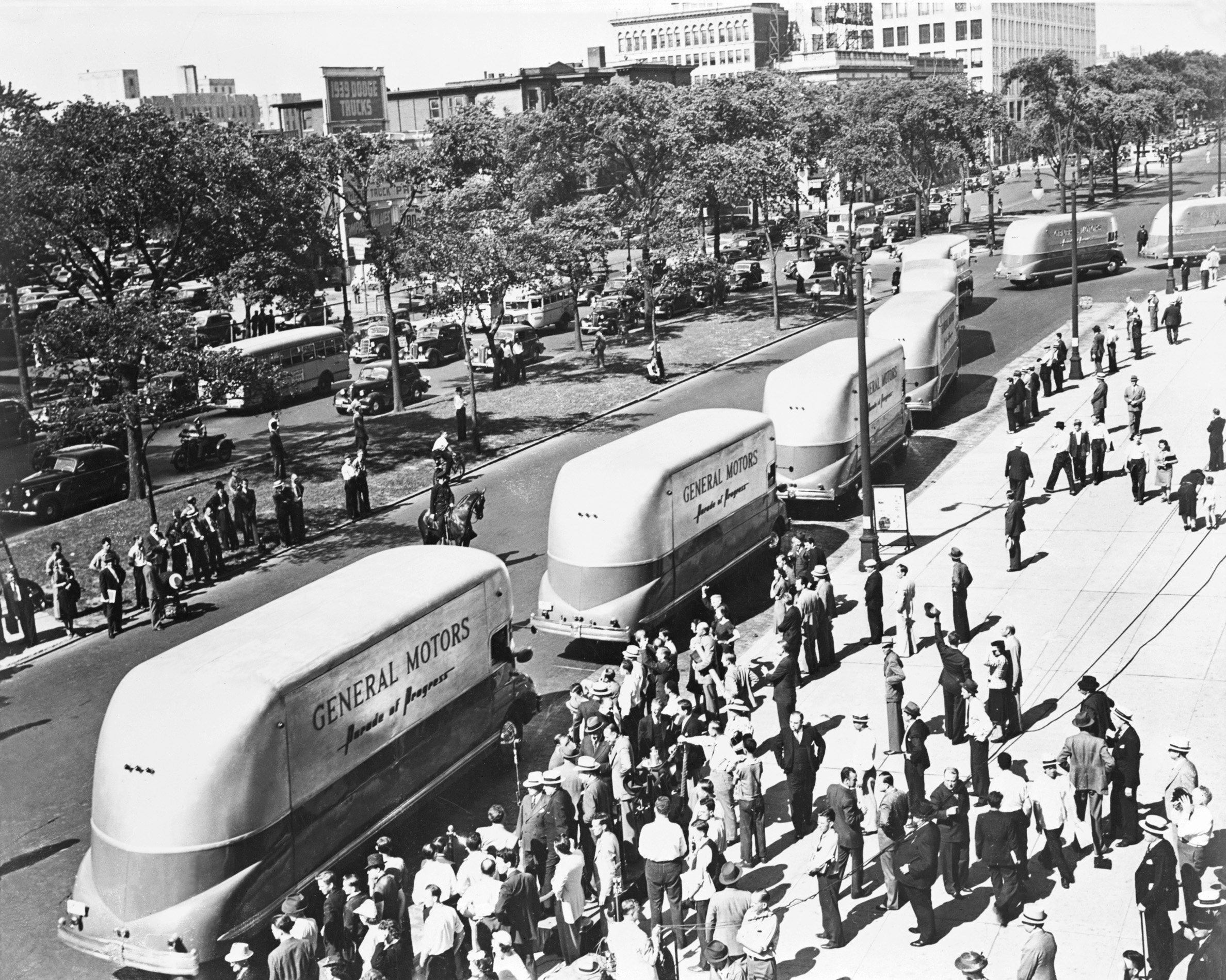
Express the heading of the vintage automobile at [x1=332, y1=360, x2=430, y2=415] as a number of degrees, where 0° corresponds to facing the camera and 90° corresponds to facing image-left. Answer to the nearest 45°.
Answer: approximately 45°

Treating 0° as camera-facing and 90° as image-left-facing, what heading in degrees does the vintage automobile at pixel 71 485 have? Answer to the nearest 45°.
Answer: approximately 45°

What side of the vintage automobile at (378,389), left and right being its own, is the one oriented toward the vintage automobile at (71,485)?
front

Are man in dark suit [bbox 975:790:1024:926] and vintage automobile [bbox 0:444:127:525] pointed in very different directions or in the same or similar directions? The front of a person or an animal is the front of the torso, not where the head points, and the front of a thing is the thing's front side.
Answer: very different directions

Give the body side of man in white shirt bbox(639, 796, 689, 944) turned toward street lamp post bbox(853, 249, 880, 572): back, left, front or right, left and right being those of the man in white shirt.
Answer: front

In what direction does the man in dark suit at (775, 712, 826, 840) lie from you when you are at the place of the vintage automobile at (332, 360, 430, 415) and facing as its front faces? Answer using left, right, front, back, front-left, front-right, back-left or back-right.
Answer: front-left

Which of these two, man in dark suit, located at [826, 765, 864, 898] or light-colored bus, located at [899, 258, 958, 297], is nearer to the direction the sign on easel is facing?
the man in dark suit

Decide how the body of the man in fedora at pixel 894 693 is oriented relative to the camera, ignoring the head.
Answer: to the viewer's left

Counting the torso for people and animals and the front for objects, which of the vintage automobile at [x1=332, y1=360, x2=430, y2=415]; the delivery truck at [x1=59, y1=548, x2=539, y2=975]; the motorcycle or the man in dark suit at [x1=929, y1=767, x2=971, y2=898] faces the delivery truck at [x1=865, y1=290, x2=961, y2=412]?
the delivery truck at [x1=59, y1=548, x2=539, y2=975]

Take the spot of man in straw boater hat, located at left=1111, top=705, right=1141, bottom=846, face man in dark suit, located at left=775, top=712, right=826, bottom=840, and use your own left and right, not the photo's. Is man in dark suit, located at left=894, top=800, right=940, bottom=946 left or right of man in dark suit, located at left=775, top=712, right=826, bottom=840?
left

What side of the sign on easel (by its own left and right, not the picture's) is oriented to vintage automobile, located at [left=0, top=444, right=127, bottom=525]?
right

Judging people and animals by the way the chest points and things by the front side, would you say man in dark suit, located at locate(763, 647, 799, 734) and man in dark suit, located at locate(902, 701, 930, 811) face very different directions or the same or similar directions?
same or similar directions

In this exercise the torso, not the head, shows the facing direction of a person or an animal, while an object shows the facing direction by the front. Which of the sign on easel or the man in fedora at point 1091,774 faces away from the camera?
the man in fedora

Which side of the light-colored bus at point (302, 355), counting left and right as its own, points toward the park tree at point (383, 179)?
left
